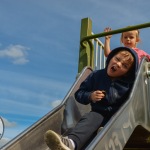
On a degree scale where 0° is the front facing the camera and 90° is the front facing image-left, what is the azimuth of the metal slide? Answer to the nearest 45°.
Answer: approximately 45°
